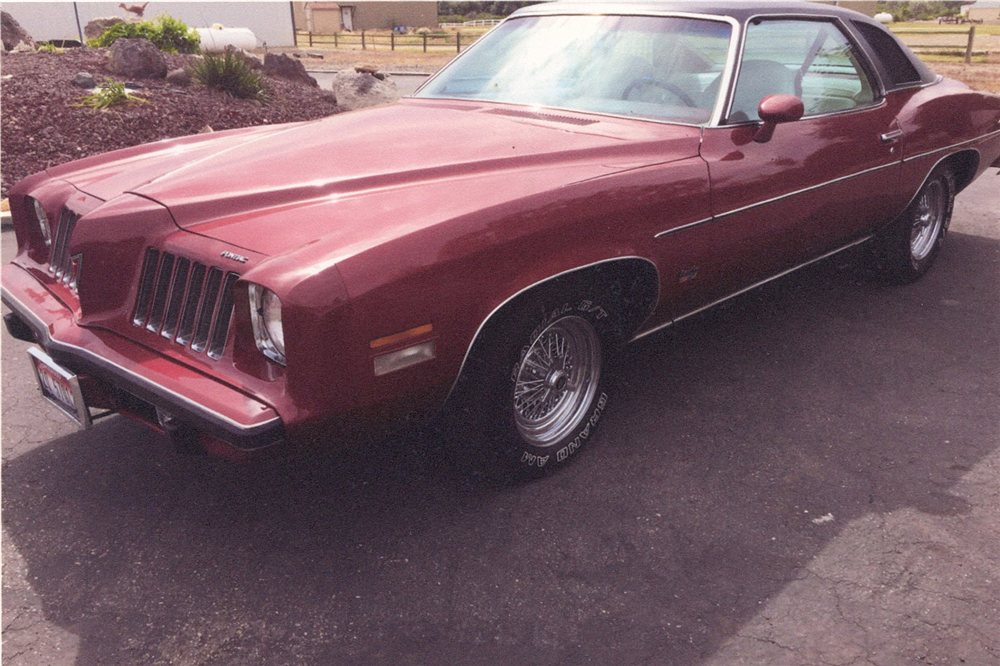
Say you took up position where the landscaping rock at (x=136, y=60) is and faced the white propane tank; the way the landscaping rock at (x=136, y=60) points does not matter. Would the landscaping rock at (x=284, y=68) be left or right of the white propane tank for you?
right

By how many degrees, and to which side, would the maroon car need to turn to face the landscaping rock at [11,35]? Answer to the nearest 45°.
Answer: approximately 90° to its right

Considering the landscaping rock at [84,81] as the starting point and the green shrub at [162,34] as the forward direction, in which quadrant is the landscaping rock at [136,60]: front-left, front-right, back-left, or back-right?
front-right

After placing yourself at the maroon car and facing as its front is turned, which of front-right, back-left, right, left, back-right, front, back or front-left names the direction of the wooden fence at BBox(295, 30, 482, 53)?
back-right

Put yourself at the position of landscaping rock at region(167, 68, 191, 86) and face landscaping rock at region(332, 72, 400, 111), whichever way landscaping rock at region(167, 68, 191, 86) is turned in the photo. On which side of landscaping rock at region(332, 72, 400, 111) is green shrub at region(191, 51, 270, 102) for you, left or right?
right

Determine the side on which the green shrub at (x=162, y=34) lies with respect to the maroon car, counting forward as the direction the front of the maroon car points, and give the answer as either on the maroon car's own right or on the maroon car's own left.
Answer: on the maroon car's own right

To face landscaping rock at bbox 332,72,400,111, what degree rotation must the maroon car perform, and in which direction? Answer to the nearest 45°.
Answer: approximately 135° to its right

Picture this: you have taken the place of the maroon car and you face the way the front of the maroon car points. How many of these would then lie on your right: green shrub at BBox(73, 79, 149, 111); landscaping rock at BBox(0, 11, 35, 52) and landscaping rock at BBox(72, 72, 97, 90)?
3

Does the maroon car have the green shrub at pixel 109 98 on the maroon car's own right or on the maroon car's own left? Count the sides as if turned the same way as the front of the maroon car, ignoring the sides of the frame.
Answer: on the maroon car's own right

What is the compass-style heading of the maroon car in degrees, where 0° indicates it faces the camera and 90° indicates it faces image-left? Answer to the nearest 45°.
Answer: approximately 45°

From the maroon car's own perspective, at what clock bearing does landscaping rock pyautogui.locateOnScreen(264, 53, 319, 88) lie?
The landscaping rock is roughly at 4 o'clock from the maroon car.

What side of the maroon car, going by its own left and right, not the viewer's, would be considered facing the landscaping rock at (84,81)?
right

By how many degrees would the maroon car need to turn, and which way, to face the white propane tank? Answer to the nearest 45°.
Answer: approximately 135° to its right

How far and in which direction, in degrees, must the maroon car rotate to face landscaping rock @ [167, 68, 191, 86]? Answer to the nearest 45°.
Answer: approximately 90° to its right
